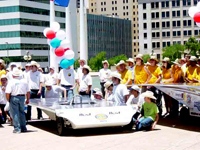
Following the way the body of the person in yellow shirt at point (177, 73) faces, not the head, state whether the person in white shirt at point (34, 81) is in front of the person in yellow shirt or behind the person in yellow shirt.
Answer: in front

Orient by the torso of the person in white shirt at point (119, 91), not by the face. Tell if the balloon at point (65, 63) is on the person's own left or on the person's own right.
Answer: on the person's own right

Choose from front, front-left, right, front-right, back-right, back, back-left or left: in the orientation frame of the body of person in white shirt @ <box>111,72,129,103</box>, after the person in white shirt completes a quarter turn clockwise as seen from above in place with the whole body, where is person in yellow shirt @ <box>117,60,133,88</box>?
front-right

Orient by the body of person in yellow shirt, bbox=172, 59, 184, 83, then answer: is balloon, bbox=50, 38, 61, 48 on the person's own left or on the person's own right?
on the person's own right

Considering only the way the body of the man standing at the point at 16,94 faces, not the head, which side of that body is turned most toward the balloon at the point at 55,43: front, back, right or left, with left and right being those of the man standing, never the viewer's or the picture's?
front

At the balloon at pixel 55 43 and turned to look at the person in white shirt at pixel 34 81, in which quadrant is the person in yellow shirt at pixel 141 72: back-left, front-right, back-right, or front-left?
back-left

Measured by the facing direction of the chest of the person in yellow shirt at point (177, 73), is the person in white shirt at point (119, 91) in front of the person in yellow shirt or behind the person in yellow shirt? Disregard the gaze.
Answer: in front

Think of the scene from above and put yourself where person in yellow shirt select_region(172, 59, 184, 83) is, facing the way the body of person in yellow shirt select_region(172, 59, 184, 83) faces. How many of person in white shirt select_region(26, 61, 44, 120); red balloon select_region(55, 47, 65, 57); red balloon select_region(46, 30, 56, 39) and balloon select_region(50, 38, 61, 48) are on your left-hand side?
0

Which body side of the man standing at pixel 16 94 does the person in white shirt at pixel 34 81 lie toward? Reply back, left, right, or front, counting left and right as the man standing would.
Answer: front

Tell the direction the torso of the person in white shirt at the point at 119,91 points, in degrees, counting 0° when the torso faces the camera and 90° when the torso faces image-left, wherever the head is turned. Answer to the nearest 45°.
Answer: approximately 45°

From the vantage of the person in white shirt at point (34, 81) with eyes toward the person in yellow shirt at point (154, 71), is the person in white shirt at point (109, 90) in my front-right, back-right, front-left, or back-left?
front-right

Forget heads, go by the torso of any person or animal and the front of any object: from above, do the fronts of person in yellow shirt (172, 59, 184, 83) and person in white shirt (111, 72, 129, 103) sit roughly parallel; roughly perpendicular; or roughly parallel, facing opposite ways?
roughly parallel
